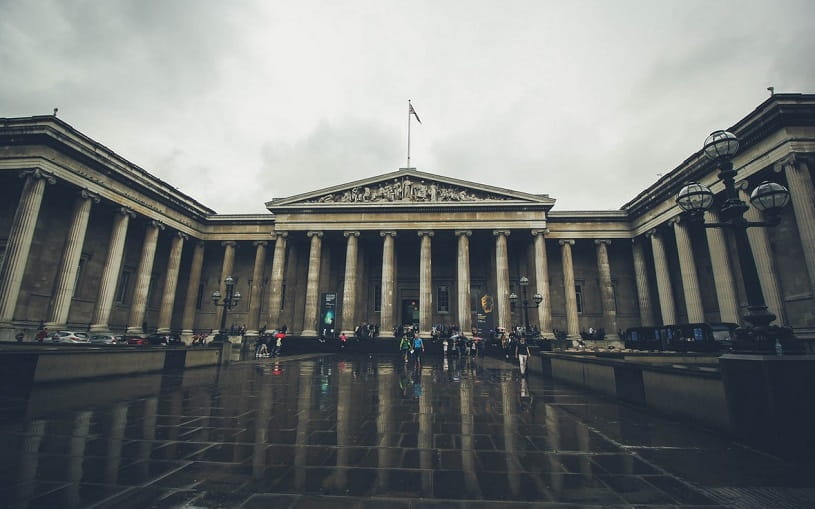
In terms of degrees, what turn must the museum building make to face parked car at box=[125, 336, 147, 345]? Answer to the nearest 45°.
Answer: approximately 90° to its right

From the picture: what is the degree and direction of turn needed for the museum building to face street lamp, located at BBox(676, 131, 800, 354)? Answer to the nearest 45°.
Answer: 0° — it already faces it

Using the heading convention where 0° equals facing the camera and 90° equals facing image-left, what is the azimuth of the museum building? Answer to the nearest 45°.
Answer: approximately 0°

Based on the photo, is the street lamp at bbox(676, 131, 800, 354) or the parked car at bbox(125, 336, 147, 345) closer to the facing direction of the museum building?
the street lamp
